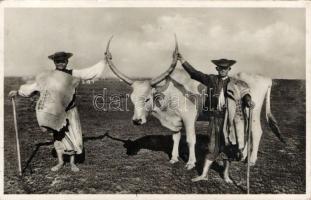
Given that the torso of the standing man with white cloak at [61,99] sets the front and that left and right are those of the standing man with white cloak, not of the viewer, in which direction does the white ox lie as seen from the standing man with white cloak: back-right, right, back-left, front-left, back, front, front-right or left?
left

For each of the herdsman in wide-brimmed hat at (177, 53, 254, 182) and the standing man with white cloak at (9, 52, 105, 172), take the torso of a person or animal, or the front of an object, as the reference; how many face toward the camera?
2

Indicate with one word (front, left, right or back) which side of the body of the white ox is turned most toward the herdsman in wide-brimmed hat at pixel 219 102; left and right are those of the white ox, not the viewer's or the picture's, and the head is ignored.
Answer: left

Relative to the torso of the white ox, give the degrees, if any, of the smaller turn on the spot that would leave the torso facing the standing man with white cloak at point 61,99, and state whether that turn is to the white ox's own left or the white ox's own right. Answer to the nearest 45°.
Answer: approximately 45° to the white ox's own right

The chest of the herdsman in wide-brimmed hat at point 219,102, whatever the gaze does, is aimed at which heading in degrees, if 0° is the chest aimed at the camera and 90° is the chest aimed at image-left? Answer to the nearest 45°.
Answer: approximately 0°

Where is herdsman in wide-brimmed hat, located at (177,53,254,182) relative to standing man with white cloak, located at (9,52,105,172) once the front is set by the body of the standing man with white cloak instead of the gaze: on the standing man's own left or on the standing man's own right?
on the standing man's own left

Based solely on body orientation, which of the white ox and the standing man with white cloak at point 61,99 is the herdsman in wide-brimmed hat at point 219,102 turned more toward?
the standing man with white cloak

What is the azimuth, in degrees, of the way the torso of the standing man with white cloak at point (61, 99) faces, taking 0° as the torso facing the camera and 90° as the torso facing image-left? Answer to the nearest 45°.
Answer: approximately 0°

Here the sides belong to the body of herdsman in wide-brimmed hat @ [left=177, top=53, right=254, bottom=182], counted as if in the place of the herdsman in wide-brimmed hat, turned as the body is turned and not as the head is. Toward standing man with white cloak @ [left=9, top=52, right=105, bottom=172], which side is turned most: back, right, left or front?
right

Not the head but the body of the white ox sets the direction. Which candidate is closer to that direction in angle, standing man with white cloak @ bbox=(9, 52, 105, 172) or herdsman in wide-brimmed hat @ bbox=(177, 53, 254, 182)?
the standing man with white cloak
